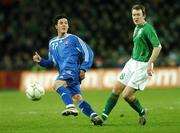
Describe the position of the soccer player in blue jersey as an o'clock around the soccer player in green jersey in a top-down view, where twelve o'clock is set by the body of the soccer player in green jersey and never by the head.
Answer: The soccer player in blue jersey is roughly at 1 o'clock from the soccer player in green jersey.

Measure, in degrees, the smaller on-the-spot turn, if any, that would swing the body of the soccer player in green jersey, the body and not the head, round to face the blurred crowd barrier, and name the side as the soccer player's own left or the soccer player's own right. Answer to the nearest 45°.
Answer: approximately 135° to the soccer player's own right

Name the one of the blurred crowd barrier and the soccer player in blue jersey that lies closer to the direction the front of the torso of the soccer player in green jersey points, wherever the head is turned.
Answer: the soccer player in blue jersey

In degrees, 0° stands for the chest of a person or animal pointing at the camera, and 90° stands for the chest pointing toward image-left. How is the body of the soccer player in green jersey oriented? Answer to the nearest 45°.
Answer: approximately 45°
